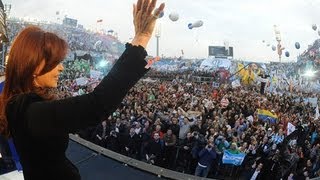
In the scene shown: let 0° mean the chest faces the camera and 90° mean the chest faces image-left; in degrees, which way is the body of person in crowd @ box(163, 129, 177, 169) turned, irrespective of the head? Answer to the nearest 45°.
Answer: approximately 0°

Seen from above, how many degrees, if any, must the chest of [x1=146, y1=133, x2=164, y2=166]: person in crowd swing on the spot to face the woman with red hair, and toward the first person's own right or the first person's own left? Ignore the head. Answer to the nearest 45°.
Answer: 0° — they already face them

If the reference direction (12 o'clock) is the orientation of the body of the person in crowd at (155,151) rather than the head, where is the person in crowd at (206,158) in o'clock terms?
the person in crowd at (206,158) is roughly at 10 o'clock from the person in crowd at (155,151).

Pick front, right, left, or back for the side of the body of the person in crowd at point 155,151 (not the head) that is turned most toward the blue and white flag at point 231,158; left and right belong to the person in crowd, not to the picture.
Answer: left

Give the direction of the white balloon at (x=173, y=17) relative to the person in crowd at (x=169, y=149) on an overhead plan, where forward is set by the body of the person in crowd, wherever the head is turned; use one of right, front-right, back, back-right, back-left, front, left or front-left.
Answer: back

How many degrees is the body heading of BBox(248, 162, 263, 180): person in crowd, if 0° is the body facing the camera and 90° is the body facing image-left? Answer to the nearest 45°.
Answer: approximately 45°

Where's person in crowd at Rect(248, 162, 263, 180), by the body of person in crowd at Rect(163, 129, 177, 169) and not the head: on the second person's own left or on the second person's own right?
on the second person's own left

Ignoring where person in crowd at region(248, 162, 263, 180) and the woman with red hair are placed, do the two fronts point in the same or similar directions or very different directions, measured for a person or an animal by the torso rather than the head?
very different directions
